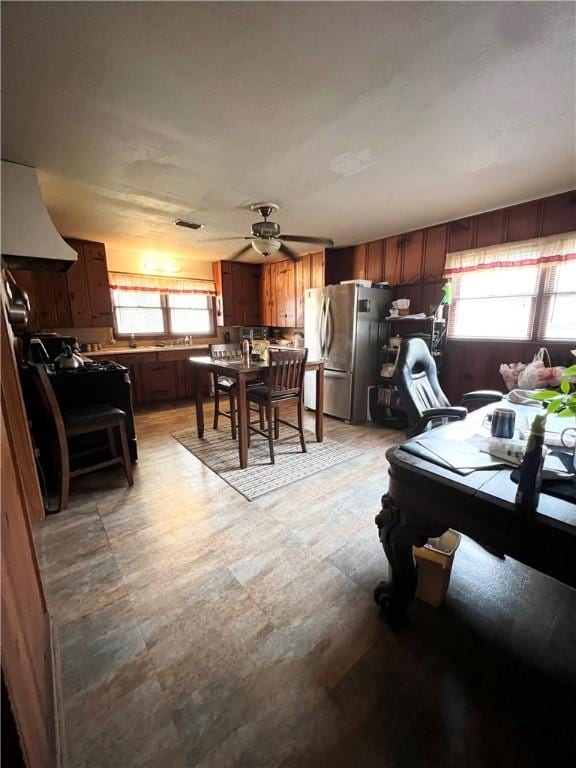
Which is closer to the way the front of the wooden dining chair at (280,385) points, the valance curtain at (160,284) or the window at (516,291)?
the valance curtain

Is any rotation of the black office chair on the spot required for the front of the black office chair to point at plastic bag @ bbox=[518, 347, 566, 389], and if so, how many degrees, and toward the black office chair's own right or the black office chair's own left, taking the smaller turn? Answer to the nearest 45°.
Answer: approximately 90° to the black office chair's own left

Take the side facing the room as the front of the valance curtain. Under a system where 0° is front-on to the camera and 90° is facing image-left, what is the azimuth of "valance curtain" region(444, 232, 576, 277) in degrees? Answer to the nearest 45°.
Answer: approximately 45°

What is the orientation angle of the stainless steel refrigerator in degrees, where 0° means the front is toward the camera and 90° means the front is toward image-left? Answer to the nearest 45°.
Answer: approximately 45°

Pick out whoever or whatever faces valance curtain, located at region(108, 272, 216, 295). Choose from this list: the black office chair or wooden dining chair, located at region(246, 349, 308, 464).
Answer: the wooden dining chair

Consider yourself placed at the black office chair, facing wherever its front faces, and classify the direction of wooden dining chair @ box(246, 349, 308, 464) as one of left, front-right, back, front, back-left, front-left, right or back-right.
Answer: back-right

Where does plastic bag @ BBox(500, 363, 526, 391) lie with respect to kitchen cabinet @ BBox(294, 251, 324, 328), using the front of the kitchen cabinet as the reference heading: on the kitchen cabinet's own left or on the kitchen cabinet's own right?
on the kitchen cabinet's own left

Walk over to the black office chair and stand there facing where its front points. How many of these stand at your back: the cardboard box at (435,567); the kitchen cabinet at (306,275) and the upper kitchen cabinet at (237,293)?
2

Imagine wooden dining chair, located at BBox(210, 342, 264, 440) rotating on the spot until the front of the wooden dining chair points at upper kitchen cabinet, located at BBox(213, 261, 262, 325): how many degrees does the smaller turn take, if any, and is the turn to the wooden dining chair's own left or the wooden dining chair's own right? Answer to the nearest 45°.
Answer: approximately 135° to the wooden dining chair's own left
